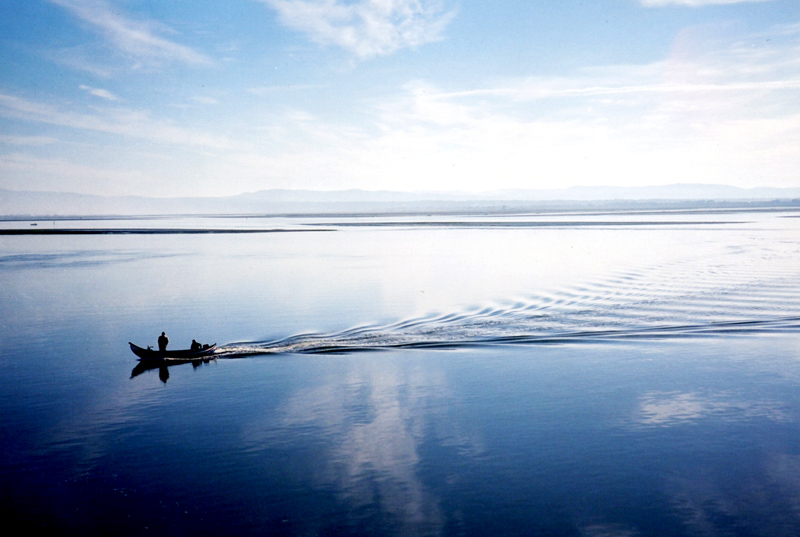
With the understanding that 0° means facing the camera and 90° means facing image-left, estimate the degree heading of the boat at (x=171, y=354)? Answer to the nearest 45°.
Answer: approximately 90°
